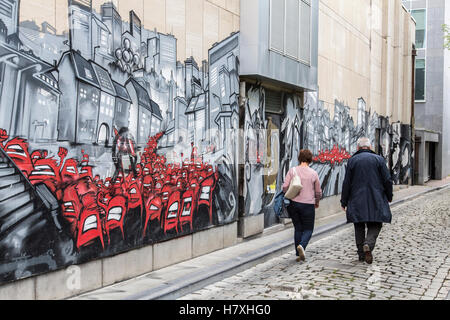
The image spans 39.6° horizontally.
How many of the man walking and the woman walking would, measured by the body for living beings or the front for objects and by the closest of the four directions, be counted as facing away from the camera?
2

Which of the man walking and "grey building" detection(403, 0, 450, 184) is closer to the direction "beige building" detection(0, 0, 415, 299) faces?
the man walking

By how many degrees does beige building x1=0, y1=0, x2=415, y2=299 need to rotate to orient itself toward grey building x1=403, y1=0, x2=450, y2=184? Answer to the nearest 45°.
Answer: approximately 90° to its left

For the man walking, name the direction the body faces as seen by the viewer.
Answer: away from the camera

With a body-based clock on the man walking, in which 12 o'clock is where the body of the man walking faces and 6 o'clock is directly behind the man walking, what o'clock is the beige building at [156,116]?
The beige building is roughly at 8 o'clock from the man walking.

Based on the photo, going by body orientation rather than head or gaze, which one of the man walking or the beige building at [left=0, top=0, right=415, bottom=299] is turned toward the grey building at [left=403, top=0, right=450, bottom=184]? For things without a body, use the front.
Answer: the man walking

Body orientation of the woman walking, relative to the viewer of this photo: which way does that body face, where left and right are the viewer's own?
facing away from the viewer

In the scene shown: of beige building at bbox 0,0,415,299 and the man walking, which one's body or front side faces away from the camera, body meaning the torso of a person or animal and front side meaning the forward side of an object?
the man walking

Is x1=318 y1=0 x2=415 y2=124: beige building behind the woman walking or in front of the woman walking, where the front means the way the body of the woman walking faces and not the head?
in front

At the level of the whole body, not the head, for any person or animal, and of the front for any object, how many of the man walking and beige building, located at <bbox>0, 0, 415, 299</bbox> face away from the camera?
1

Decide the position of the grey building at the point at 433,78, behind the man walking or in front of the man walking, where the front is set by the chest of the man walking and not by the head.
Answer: in front

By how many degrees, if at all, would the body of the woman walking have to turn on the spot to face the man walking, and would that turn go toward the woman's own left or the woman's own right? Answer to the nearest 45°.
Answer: approximately 90° to the woman's own right
